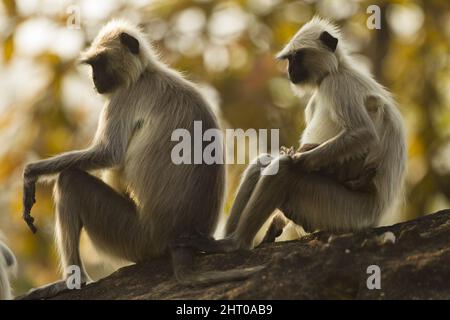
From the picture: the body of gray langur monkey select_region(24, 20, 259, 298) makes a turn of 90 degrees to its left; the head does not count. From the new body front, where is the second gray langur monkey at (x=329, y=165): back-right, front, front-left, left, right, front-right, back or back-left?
left

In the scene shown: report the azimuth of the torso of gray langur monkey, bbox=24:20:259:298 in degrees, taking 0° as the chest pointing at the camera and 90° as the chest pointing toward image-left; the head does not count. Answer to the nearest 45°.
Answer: approximately 90°

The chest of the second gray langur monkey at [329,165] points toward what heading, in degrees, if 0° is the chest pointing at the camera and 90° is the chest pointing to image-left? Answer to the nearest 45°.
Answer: approximately 90°
